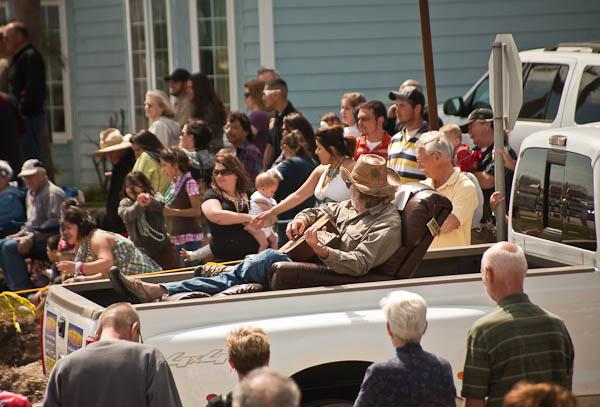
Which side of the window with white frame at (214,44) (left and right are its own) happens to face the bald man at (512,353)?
front

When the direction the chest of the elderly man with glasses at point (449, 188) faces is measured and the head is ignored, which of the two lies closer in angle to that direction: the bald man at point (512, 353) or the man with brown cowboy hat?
the man with brown cowboy hat

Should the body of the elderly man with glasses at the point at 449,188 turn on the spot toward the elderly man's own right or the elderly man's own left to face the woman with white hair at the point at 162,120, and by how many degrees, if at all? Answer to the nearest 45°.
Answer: approximately 45° to the elderly man's own right

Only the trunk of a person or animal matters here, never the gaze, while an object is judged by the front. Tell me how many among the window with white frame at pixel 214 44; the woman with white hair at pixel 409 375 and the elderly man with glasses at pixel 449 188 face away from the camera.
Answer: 1

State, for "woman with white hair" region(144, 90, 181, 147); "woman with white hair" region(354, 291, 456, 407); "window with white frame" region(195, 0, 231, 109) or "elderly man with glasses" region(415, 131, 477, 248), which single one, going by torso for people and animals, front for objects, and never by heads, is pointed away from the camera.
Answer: "woman with white hair" region(354, 291, 456, 407)

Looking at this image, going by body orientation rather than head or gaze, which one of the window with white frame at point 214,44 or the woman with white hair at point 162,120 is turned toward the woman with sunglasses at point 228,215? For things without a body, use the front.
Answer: the window with white frame

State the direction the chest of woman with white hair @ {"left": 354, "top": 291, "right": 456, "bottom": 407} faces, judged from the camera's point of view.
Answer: away from the camera

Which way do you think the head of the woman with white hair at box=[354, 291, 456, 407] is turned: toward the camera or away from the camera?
away from the camera

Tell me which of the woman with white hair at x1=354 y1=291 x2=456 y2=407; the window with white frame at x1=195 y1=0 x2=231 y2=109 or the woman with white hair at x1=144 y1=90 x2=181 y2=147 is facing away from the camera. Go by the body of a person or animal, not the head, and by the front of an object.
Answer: the woman with white hair at x1=354 y1=291 x2=456 y2=407

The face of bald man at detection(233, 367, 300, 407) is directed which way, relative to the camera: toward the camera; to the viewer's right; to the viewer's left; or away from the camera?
away from the camera

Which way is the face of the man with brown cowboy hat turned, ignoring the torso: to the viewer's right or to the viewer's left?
to the viewer's left
